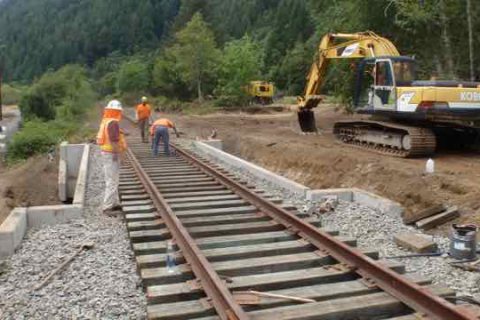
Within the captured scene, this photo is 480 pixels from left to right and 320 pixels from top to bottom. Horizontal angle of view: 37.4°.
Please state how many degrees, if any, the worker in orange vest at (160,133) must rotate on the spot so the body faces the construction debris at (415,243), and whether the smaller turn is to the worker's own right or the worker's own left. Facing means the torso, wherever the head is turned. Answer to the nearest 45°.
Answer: approximately 180°

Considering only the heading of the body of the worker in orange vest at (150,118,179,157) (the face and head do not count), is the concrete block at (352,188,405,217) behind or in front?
behind

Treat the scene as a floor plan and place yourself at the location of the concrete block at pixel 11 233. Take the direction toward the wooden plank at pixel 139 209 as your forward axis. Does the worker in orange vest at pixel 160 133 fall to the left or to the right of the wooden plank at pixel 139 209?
left

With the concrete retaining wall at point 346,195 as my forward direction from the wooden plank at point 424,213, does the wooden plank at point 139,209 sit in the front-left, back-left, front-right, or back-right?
front-left

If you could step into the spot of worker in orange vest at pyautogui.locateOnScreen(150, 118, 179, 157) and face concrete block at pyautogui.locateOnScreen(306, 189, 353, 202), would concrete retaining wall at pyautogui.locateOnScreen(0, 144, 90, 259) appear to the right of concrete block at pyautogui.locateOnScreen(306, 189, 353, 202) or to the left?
right

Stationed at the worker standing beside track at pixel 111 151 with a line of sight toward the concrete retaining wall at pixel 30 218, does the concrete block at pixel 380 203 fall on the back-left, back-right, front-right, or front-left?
back-left

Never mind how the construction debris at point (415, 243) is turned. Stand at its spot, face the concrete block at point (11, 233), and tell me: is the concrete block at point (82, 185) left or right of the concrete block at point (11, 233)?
right
